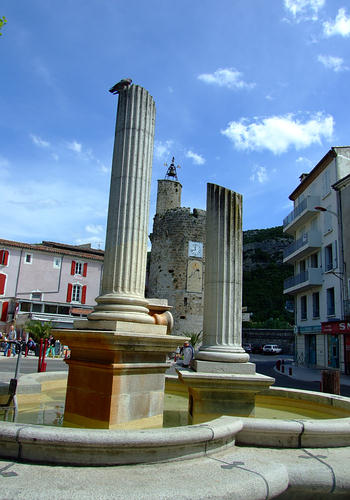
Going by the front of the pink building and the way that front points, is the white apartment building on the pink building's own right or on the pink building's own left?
on the pink building's own left

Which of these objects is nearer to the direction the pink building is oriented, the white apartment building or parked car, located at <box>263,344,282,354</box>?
the white apartment building

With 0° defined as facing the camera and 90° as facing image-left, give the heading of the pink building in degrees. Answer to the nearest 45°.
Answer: approximately 0°

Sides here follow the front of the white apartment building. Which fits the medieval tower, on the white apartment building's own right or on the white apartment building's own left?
on the white apartment building's own right

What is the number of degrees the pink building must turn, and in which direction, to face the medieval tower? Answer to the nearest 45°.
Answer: approximately 90° to its left

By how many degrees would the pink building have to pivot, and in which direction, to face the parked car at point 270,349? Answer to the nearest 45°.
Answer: approximately 90° to its left

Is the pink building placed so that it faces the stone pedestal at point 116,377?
yes

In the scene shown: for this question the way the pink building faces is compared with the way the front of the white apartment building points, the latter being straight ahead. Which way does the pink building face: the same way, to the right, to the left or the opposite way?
to the left
